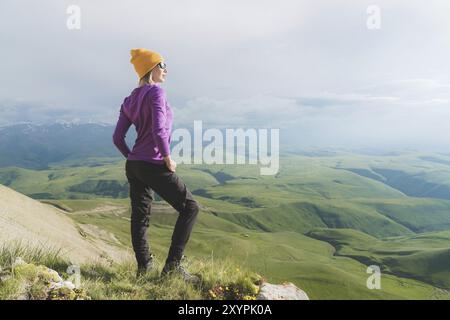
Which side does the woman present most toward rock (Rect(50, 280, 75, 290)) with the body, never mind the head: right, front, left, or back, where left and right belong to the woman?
back

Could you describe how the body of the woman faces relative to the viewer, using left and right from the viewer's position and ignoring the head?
facing away from the viewer and to the right of the viewer

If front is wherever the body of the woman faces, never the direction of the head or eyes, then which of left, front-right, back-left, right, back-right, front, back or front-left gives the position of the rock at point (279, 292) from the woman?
right

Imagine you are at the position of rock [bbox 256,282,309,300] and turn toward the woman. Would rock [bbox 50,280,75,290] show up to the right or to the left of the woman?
left

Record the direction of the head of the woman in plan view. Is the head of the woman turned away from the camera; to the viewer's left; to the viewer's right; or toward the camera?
to the viewer's right
